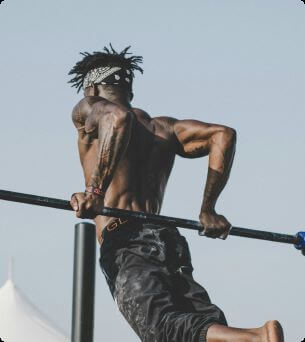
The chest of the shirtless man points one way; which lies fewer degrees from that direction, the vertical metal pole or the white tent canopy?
the white tent canopy

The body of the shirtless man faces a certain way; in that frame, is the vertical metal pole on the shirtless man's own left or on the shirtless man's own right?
on the shirtless man's own left

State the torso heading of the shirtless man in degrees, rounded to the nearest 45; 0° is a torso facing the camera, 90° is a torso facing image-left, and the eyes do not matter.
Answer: approximately 135°
